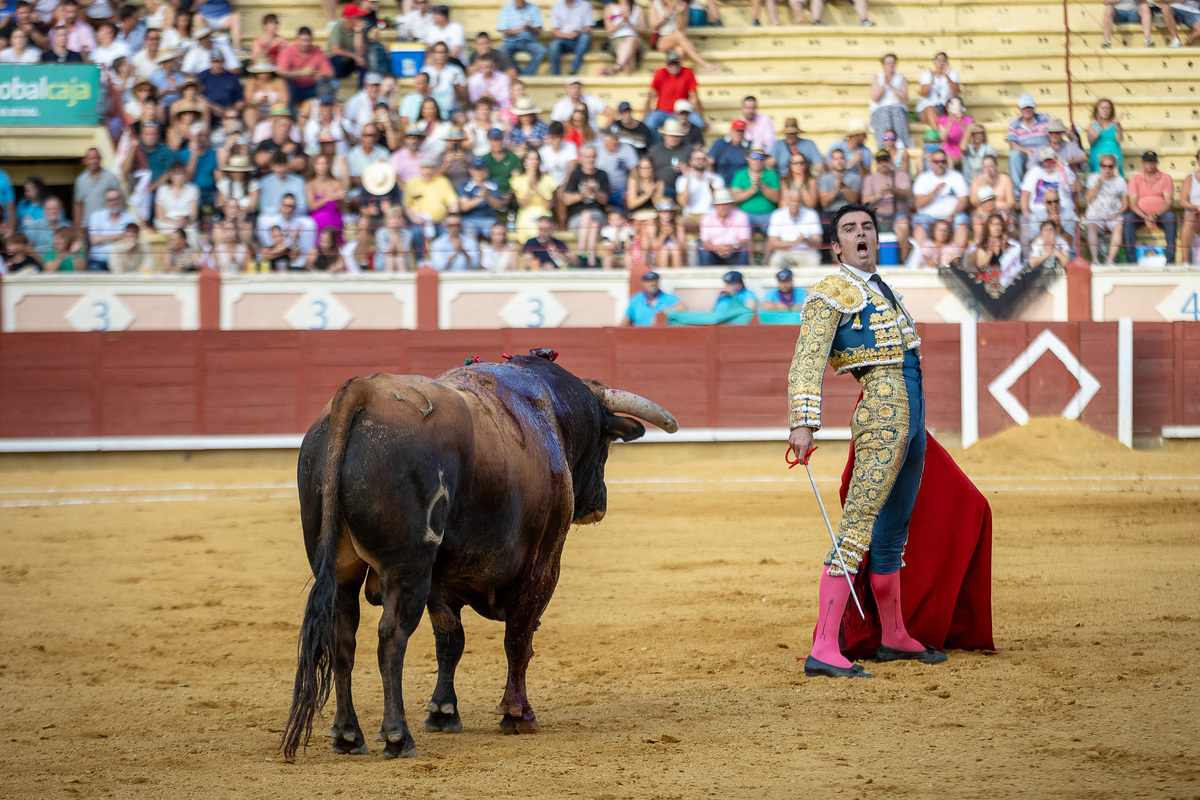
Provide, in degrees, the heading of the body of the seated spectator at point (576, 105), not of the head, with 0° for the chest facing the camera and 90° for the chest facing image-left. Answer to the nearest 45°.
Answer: approximately 0°

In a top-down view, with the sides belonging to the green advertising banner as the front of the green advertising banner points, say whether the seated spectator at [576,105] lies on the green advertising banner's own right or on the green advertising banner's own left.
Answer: on the green advertising banner's own left

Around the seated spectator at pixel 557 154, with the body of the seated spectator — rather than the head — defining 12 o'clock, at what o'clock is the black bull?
The black bull is roughly at 12 o'clock from the seated spectator.

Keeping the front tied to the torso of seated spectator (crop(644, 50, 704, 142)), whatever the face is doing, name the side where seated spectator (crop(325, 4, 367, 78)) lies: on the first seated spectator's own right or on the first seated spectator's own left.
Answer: on the first seated spectator's own right

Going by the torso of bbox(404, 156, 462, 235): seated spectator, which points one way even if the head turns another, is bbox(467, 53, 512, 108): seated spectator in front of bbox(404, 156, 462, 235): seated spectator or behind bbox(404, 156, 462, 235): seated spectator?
behind

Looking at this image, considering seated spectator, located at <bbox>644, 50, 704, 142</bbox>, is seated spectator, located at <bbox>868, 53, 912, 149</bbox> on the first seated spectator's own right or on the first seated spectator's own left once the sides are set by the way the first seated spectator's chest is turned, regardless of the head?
on the first seated spectator's own left

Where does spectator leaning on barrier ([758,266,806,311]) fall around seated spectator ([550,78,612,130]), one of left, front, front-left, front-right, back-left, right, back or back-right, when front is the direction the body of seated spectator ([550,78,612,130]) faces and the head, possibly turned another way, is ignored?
front-left
